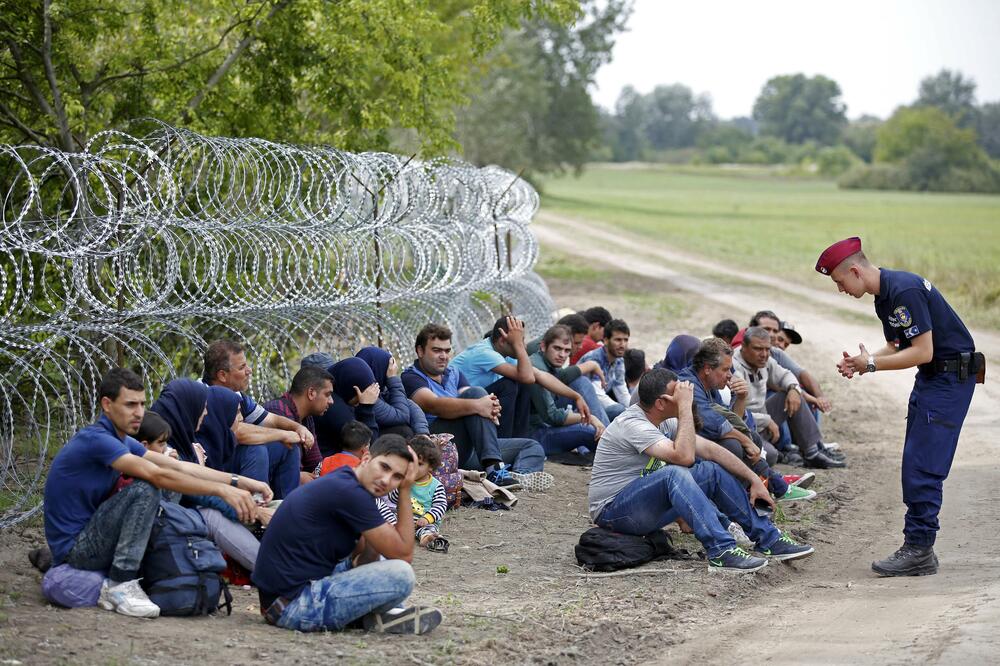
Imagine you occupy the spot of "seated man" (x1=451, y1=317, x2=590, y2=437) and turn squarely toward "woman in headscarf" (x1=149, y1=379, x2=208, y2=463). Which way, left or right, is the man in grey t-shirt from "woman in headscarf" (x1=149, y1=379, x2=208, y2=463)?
left

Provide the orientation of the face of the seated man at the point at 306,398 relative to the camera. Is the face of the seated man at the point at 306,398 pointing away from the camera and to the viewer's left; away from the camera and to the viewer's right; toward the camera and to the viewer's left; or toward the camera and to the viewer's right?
toward the camera and to the viewer's right

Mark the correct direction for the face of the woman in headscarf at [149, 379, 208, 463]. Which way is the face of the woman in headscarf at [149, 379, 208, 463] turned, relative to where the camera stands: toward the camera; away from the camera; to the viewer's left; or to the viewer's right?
to the viewer's right

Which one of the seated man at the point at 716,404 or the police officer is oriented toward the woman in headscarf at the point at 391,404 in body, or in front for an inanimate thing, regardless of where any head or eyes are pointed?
the police officer

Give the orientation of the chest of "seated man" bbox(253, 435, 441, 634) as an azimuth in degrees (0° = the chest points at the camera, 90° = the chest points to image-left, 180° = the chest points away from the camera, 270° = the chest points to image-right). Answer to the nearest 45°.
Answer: approximately 270°

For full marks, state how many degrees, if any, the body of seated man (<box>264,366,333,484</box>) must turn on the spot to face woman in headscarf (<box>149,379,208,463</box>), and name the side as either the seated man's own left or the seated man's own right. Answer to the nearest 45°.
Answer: approximately 135° to the seated man's own right

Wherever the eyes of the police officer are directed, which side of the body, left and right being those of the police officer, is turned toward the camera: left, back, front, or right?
left

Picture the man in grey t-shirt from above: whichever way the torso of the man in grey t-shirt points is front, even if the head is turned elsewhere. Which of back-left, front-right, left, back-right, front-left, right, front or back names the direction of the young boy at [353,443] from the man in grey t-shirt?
back

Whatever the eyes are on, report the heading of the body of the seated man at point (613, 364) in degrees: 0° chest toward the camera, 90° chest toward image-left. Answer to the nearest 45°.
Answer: approximately 315°
